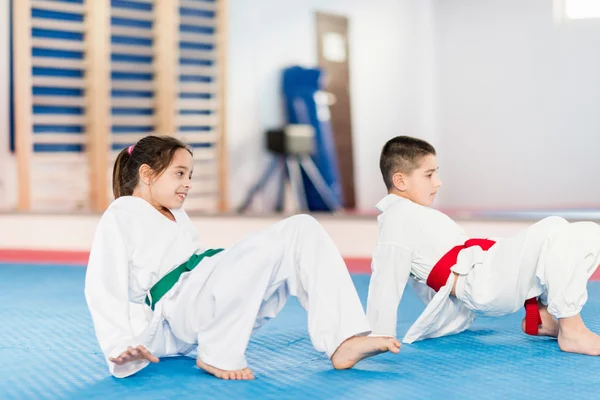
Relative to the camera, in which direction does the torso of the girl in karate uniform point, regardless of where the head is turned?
to the viewer's right

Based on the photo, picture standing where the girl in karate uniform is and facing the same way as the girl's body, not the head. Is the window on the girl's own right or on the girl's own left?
on the girl's own left

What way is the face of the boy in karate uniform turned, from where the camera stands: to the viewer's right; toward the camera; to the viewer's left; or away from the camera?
to the viewer's right

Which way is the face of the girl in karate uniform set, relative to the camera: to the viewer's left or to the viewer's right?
to the viewer's right
